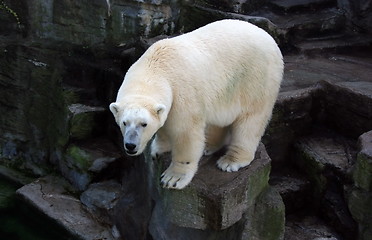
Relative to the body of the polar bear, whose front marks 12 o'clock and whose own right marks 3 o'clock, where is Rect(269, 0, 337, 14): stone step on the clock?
The stone step is roughly at 5 o'clock from the polar bear.

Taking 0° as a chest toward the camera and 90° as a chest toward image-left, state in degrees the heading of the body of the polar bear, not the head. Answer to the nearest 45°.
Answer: approximately 45°

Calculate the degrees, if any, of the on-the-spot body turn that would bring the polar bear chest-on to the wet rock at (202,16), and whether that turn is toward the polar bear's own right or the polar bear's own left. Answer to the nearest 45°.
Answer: approximately 135° to the polar bear's own right

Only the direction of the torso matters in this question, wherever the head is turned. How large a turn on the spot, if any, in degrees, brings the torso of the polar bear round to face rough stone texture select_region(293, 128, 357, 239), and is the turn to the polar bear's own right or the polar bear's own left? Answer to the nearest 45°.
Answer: approximately 180°
